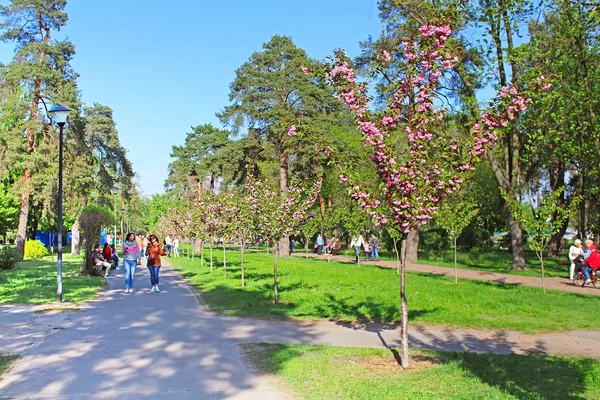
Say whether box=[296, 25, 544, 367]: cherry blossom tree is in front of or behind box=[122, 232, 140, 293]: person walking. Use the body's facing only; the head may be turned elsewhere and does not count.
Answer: in front

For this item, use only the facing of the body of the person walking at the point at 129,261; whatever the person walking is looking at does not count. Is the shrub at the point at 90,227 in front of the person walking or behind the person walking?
behind

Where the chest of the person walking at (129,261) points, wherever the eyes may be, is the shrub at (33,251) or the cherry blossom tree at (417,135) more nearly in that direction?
the cherry blossom tree

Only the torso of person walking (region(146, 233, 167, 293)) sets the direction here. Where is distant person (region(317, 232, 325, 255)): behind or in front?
behind

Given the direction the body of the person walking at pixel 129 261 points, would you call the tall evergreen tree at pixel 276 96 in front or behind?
behind

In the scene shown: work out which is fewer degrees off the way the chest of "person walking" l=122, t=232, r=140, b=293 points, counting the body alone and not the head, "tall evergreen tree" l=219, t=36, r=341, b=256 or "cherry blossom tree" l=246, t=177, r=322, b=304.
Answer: the cherry blossom tree

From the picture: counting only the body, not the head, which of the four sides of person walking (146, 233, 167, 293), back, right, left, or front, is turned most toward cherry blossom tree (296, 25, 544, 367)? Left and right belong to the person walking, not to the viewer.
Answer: front

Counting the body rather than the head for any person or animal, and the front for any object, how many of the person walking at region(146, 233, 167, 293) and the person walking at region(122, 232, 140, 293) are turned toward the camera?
2

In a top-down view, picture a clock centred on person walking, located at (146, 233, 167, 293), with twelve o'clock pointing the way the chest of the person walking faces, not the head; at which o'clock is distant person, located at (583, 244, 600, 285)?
The distant person is roughly at 9 o'clock from the person walking.

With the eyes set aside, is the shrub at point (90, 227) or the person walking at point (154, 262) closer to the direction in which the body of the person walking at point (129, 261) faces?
the person walking

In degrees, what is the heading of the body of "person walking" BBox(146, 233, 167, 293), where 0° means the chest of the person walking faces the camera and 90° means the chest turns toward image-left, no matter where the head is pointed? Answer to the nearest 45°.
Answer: approximately 0°
